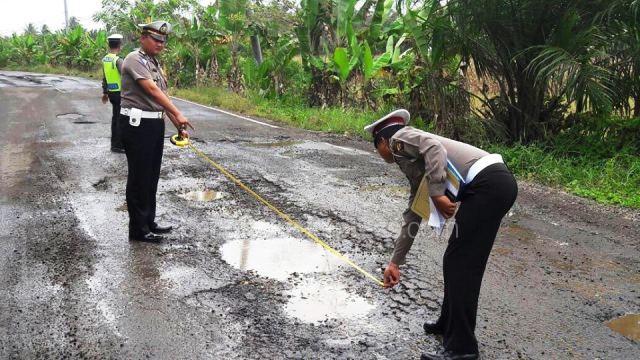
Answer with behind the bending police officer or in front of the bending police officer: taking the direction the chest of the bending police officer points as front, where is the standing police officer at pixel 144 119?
in front

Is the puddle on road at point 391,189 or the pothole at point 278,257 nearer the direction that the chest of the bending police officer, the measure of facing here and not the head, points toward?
the pothole

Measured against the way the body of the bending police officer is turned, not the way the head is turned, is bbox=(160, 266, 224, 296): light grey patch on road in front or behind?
in front

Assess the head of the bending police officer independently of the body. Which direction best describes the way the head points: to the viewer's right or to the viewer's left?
to the viewer's left

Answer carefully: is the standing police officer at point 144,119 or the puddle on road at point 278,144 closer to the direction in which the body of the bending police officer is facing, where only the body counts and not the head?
the standing police officer

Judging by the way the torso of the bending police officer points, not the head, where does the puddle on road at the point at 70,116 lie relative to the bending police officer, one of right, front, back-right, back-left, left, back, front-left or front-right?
front-right

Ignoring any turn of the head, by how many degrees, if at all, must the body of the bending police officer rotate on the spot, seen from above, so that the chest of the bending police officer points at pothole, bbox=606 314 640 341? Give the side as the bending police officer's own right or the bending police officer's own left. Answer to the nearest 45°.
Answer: approximately 135° to the bending police officer's own right

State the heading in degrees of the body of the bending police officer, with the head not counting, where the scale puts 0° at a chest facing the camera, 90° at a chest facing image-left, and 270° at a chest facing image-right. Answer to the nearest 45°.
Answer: approximately 90°

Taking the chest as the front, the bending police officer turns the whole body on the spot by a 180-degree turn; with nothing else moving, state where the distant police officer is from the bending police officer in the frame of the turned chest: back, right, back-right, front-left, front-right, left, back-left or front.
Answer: back-left
